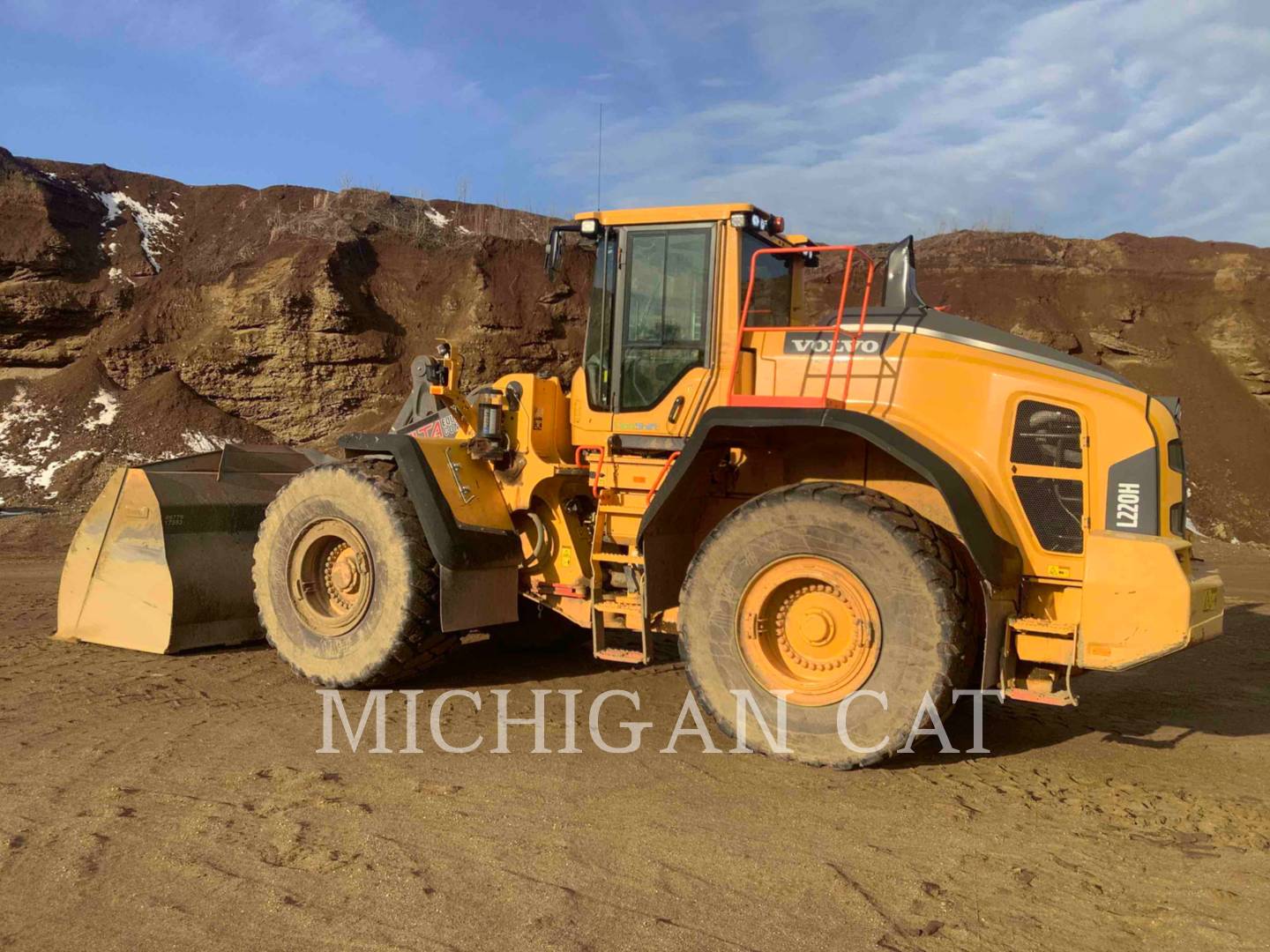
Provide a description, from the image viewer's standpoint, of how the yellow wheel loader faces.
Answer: facing away from the viewer and to the left of the viewer
